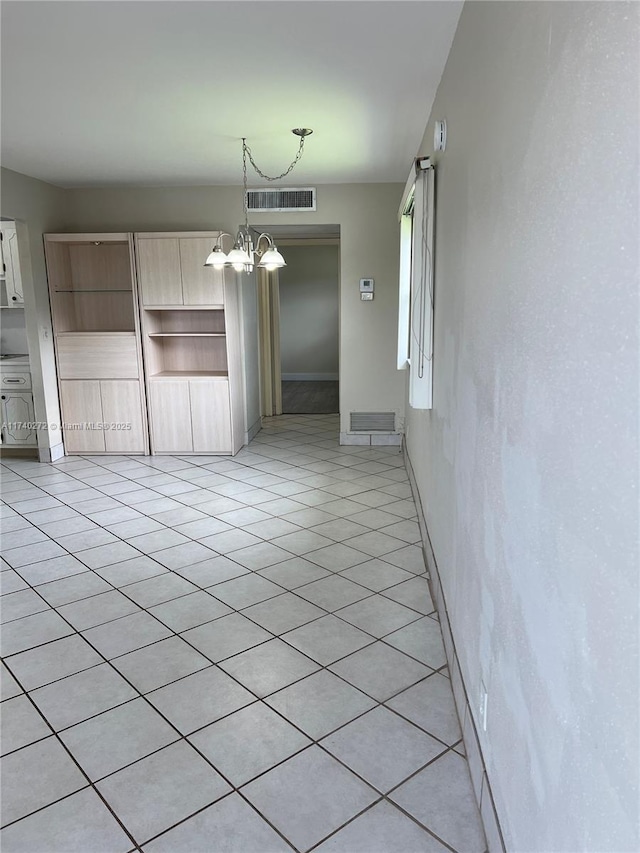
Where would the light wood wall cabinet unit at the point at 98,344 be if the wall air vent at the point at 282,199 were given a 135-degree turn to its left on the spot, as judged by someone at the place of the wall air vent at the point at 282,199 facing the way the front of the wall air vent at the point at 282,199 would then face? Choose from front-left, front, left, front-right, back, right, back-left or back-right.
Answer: back-left

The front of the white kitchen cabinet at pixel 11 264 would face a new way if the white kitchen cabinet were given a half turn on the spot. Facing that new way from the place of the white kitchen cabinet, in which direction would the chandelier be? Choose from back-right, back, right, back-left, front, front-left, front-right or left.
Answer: back-right

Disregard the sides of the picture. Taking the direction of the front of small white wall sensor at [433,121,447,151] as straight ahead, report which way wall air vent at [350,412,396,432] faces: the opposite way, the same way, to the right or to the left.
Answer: to the left

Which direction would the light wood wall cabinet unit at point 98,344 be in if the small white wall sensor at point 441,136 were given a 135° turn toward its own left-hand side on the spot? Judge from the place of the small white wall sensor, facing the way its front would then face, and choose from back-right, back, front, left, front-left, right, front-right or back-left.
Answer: back

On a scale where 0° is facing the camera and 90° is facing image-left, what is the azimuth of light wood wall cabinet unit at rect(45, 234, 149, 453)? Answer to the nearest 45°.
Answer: approximately 0°

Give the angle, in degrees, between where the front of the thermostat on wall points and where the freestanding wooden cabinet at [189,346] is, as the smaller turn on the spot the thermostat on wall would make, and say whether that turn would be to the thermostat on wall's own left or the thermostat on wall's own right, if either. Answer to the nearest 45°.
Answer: approximately 90° to the thermostat on wall's own right

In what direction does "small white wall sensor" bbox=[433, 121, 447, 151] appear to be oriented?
to the viewer's left

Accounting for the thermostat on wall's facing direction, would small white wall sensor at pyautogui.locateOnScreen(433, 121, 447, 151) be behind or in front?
in front

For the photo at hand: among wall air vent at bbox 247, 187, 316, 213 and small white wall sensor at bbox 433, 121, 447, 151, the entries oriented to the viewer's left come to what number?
1

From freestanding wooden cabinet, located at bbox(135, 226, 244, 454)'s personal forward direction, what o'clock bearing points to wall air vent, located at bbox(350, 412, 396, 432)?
The wall air vent is roughly at 9 o'clock from the freestanding wooden cabinet.

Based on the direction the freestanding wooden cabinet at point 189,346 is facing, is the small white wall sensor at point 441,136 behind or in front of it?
in front

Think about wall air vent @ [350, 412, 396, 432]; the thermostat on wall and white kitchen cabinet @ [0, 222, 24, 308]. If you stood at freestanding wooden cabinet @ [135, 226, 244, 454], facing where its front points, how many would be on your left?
2
